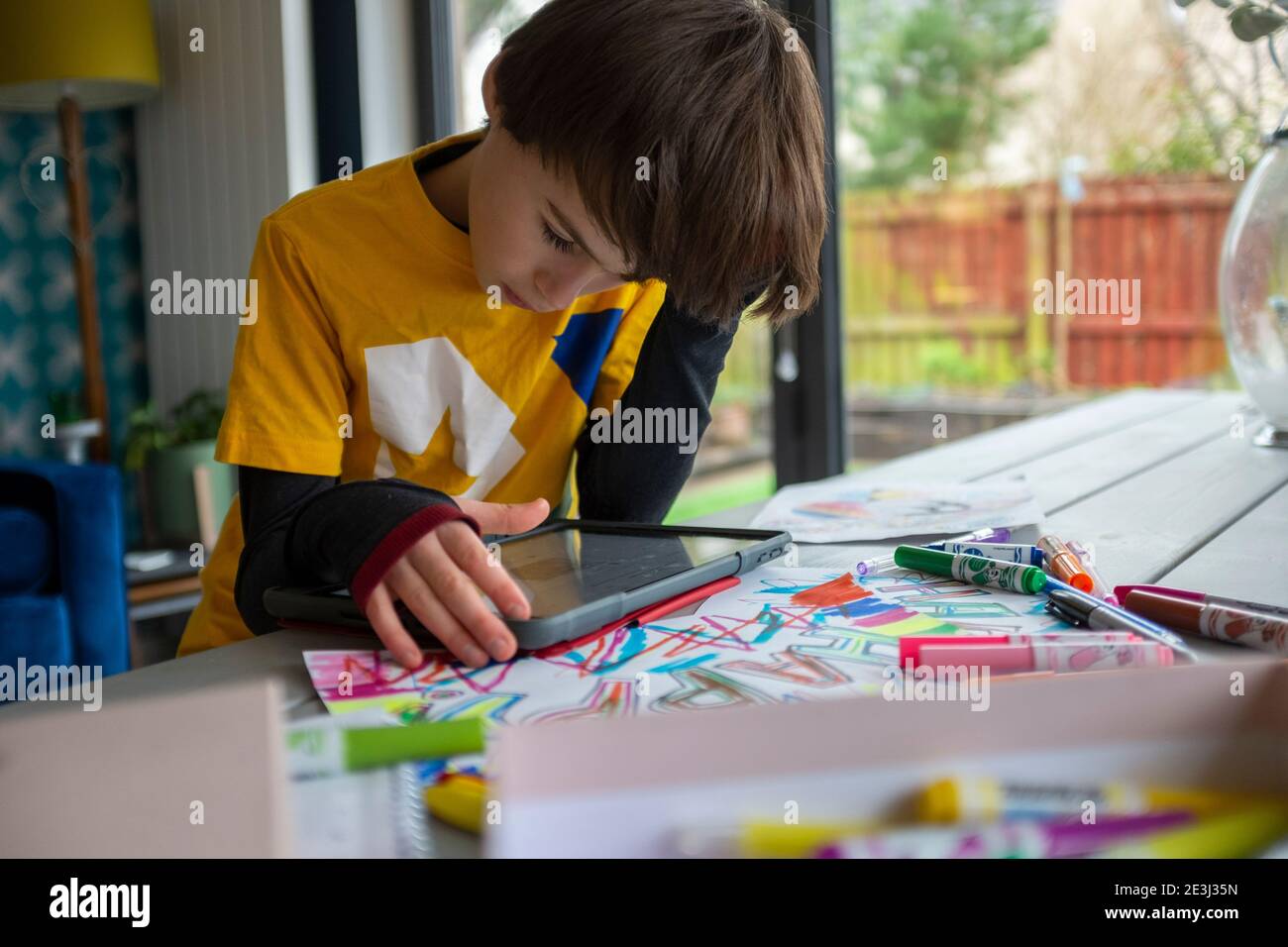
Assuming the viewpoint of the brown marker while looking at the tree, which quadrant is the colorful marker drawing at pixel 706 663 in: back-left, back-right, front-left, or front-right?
back-left

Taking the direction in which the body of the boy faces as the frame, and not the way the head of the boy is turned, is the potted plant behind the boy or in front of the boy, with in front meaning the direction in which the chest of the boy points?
behind

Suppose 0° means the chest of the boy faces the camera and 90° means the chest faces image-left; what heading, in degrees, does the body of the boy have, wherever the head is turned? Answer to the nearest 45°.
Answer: approximately 315°
